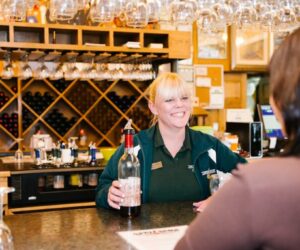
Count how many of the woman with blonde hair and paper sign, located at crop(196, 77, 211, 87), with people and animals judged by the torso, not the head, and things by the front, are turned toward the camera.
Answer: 2

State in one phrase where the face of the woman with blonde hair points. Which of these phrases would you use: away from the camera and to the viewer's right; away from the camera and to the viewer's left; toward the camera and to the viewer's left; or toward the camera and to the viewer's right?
toward the camera and to the viewer's right

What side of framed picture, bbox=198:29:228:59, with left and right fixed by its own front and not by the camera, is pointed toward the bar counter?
front

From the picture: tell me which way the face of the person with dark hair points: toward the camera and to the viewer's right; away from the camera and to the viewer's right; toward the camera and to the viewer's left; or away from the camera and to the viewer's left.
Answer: away from the camera and to the viewer's left

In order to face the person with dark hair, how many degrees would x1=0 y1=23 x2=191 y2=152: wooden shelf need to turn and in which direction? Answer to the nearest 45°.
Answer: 0° — it already faces them

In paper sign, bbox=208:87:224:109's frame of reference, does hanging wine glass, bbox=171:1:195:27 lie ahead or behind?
ahead
